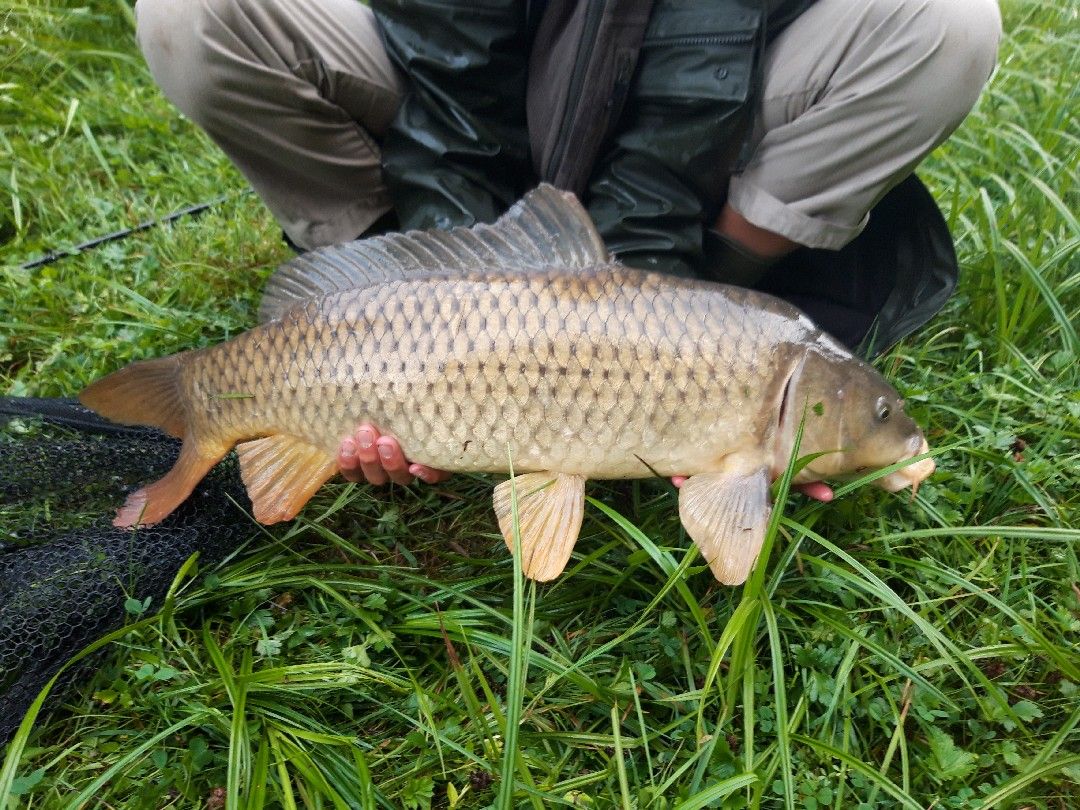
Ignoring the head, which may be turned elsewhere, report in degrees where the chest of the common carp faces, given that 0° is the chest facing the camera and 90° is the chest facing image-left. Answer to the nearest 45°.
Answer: approximately 270°

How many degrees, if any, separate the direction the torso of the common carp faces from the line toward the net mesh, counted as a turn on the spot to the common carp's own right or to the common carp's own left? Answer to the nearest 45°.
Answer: approximately 180°
